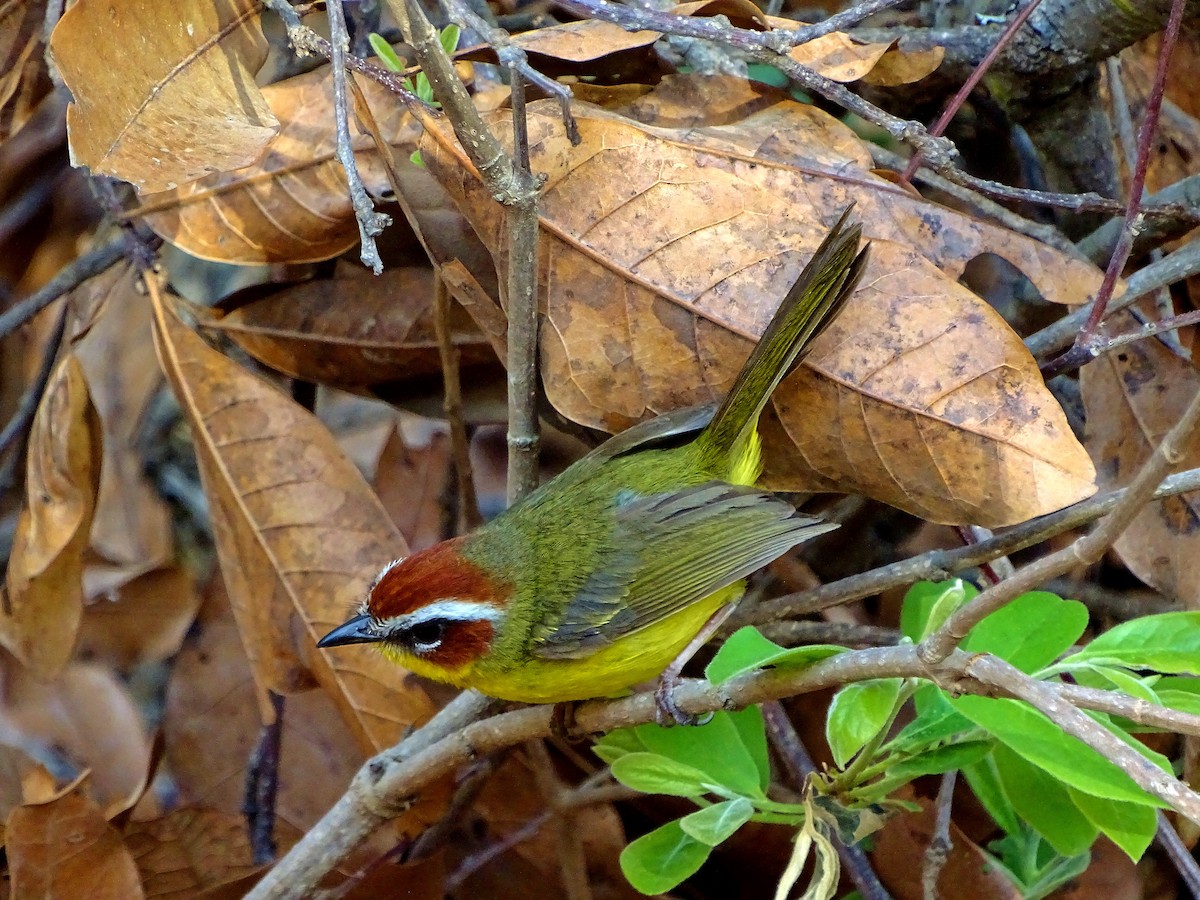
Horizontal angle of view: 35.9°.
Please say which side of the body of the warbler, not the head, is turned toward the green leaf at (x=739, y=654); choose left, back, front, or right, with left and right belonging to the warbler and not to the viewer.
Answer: back

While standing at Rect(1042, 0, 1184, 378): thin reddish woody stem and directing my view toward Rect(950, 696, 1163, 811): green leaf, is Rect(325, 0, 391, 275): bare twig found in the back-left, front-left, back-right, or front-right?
front-right

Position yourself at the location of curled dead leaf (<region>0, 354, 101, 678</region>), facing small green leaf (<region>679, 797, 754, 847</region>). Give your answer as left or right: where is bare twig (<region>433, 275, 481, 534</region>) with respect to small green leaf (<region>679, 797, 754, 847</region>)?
left

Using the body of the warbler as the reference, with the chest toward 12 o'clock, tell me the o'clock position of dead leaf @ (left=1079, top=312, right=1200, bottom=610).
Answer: The dead leaf is roughly at 6 o'clock from the warbler.

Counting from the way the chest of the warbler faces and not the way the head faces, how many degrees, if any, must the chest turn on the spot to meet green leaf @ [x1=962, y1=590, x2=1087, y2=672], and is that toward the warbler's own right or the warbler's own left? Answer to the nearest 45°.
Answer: approximately 135° to the warbler's own left

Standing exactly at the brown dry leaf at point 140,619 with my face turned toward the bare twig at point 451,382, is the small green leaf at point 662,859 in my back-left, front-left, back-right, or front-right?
front-right

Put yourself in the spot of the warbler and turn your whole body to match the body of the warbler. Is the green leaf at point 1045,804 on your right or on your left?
on your left

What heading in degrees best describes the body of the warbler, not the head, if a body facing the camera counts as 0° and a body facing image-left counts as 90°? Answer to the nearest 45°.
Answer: approximately 90°

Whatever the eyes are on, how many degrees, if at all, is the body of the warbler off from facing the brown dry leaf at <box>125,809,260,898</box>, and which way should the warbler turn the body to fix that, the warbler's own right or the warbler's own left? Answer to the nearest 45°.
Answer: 0° — it already faces it

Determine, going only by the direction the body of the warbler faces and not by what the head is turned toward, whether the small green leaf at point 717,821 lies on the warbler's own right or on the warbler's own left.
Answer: on the warbler's own left
